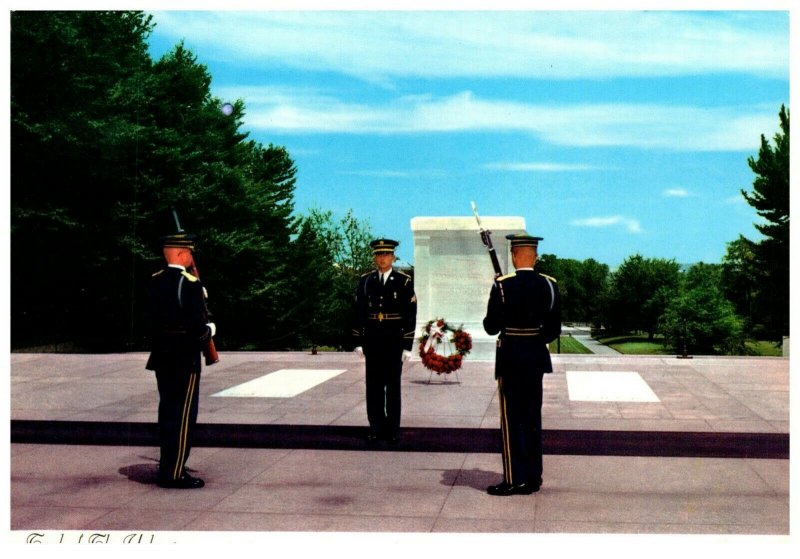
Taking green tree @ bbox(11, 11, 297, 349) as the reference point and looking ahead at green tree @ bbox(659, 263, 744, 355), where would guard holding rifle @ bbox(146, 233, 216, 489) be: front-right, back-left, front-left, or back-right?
back-right

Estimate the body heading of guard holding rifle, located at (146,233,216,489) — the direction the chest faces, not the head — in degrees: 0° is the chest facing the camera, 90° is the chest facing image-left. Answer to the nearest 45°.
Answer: approximately 225°

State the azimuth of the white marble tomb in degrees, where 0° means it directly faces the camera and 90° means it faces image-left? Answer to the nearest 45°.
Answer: approximately 0°

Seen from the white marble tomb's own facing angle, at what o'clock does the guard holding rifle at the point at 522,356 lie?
The guard holding rifle is roughly at 12 o'clock from the white marble tomb.

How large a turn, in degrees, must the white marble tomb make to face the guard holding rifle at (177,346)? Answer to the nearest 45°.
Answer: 0° — it already faces them

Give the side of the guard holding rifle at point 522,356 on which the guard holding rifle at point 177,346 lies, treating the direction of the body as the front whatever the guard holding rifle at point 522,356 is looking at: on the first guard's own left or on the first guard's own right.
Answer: on the first guard's own left

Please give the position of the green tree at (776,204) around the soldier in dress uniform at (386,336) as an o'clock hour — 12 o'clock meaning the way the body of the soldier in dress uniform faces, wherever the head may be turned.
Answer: The green tree is roughly at 7 o'clock from the soldier in dress uniform.
